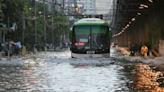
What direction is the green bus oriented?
toward the camera
